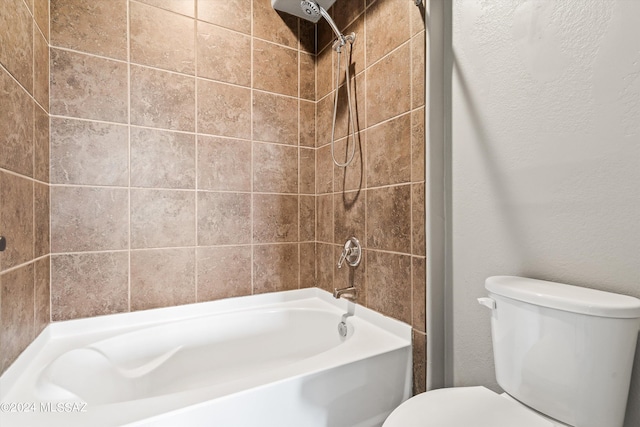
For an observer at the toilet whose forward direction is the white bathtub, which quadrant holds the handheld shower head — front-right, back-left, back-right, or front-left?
front-right

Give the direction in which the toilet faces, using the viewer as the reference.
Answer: facing the viewer and to the left of the viewer
